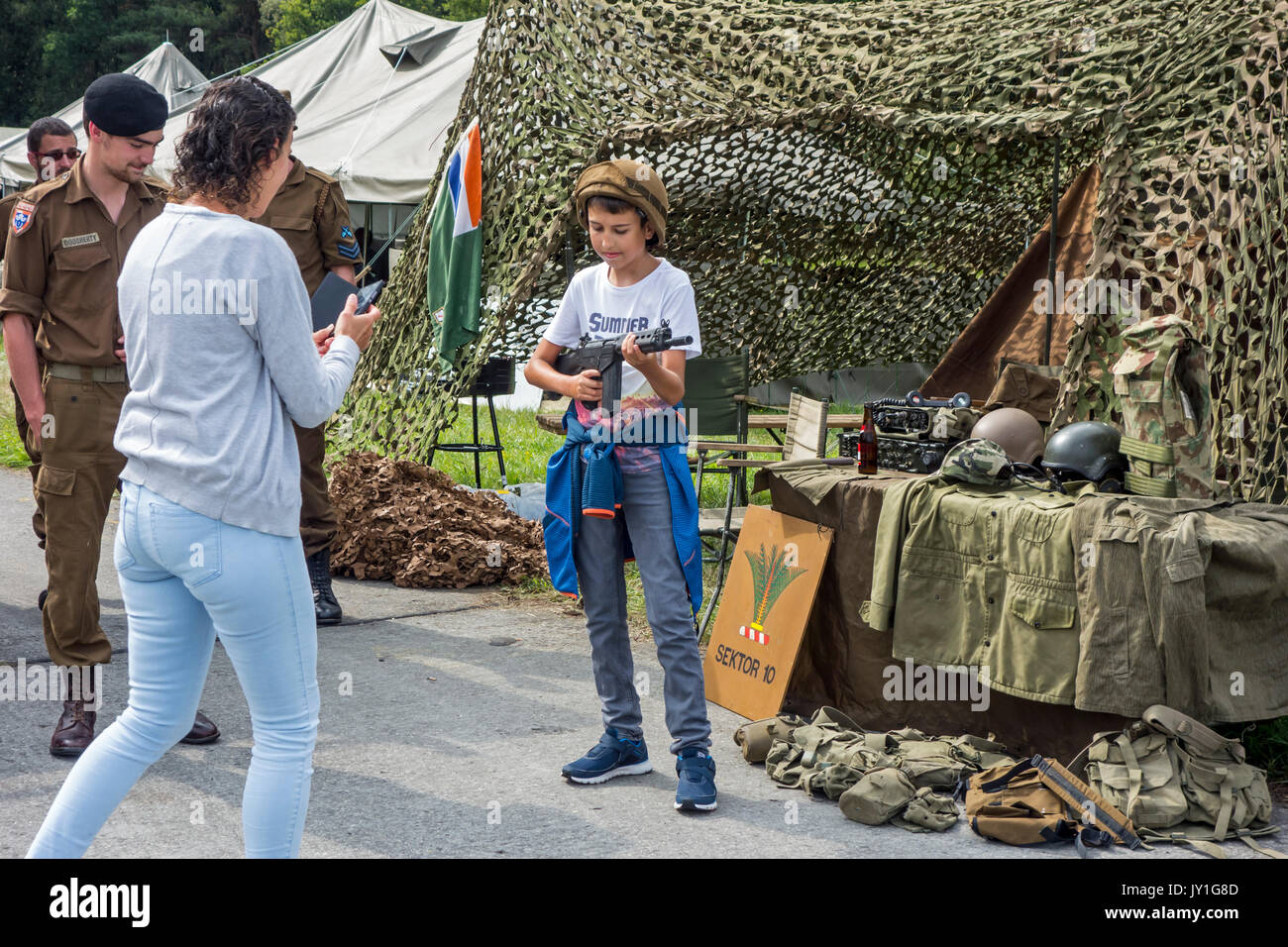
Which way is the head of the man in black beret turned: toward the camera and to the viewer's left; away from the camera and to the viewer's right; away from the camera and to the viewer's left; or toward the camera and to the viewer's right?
toward the camera and to the viewer's right

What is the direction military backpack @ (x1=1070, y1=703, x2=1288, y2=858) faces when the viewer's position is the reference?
facing the viewer

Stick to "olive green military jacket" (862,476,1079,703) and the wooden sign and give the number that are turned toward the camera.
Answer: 2

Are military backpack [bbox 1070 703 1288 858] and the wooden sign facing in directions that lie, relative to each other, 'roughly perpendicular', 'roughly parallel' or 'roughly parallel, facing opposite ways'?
roughly parallel

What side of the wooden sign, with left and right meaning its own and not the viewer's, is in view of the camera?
front

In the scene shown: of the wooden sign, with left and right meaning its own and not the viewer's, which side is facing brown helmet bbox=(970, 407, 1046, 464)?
left

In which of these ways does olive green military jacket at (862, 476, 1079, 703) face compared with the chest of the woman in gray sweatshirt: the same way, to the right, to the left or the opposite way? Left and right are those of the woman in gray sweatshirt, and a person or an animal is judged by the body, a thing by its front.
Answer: the opposite way

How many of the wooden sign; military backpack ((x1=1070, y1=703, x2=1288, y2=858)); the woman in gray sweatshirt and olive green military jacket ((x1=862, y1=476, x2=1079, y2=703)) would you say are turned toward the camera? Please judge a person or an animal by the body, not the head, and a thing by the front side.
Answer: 3

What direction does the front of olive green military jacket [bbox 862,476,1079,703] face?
toward the camera

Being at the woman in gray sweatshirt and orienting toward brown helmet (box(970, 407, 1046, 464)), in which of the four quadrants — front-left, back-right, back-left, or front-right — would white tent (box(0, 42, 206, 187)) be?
front-left

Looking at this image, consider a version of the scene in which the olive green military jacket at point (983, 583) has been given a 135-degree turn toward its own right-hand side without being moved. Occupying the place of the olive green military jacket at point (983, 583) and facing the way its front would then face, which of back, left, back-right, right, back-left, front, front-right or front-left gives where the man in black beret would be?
front-left

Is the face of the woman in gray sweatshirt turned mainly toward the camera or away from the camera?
away from the camera

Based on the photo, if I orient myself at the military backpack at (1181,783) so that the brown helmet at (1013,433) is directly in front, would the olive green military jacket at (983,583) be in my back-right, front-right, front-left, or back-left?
front-left

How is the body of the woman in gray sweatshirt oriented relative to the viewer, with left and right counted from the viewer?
facing away from the viewer and to the right of the viewer

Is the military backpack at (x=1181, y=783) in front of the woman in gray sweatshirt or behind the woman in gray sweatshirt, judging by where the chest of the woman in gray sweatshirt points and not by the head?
in front

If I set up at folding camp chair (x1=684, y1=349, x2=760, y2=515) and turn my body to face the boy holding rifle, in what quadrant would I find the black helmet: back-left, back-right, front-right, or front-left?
front-left

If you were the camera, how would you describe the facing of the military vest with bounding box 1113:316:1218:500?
facing the viewer and to the left of the viewer

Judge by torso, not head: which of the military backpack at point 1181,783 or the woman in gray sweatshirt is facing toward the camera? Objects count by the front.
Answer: the military backpack
